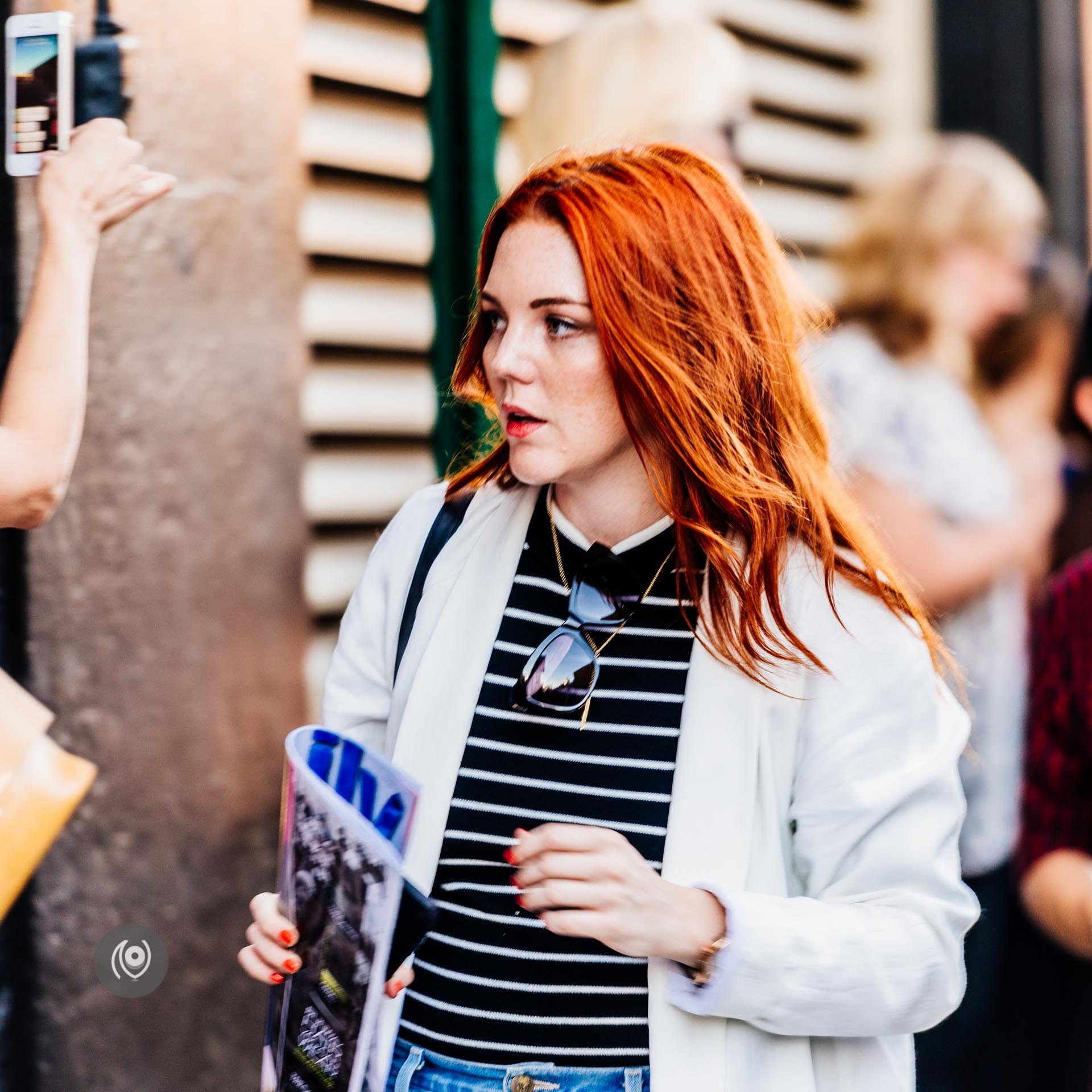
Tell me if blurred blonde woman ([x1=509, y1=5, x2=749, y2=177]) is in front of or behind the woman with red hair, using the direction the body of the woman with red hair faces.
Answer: behind

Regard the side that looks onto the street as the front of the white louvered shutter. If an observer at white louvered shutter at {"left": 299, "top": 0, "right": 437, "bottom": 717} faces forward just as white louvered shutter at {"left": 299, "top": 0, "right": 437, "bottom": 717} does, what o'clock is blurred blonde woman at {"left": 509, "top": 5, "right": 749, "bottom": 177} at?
The blurred blonde woman is roughly at 9 o'clock from the white louvered shutter.

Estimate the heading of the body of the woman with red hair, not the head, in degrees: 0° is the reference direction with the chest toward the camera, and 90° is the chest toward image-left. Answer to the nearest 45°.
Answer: approximately 45°

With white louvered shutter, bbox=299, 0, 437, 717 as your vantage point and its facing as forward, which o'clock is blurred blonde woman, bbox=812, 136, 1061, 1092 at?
The blurred blonde woman is roughly at 9 o'clock from the white louvered shutter.
